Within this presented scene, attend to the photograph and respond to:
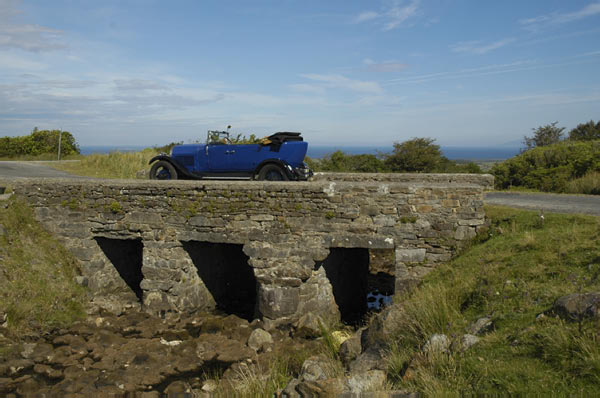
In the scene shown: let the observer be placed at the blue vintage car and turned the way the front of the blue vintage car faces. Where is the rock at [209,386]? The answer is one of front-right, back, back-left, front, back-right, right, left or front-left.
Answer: left

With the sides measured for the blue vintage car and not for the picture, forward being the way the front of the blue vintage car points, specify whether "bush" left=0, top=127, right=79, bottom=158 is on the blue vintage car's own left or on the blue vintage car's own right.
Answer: on the blue vintage car's own right

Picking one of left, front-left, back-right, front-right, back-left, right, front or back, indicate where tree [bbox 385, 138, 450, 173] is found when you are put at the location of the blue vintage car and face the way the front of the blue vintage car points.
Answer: back-right

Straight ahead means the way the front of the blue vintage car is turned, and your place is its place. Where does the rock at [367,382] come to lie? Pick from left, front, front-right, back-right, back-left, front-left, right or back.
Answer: left

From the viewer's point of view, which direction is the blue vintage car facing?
to the viewer's left

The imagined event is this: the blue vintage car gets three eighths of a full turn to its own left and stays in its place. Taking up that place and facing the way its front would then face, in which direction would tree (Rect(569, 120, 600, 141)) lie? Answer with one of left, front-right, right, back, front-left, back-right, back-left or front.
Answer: left

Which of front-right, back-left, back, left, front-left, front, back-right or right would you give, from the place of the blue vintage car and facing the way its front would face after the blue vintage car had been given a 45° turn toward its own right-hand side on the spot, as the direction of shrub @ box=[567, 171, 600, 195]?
back-right

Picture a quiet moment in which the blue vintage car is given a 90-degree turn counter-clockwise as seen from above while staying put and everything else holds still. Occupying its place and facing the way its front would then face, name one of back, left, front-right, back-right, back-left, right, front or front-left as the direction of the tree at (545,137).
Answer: back-left

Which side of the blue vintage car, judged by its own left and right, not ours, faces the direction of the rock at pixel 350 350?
left
